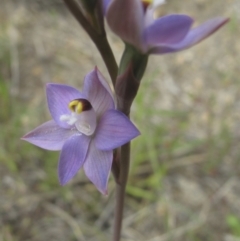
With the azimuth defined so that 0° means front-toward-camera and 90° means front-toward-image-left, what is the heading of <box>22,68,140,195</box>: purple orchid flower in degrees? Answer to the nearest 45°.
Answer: approximately 45°
